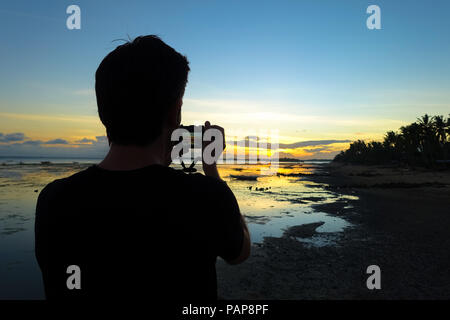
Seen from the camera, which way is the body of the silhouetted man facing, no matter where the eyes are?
away from the camera
